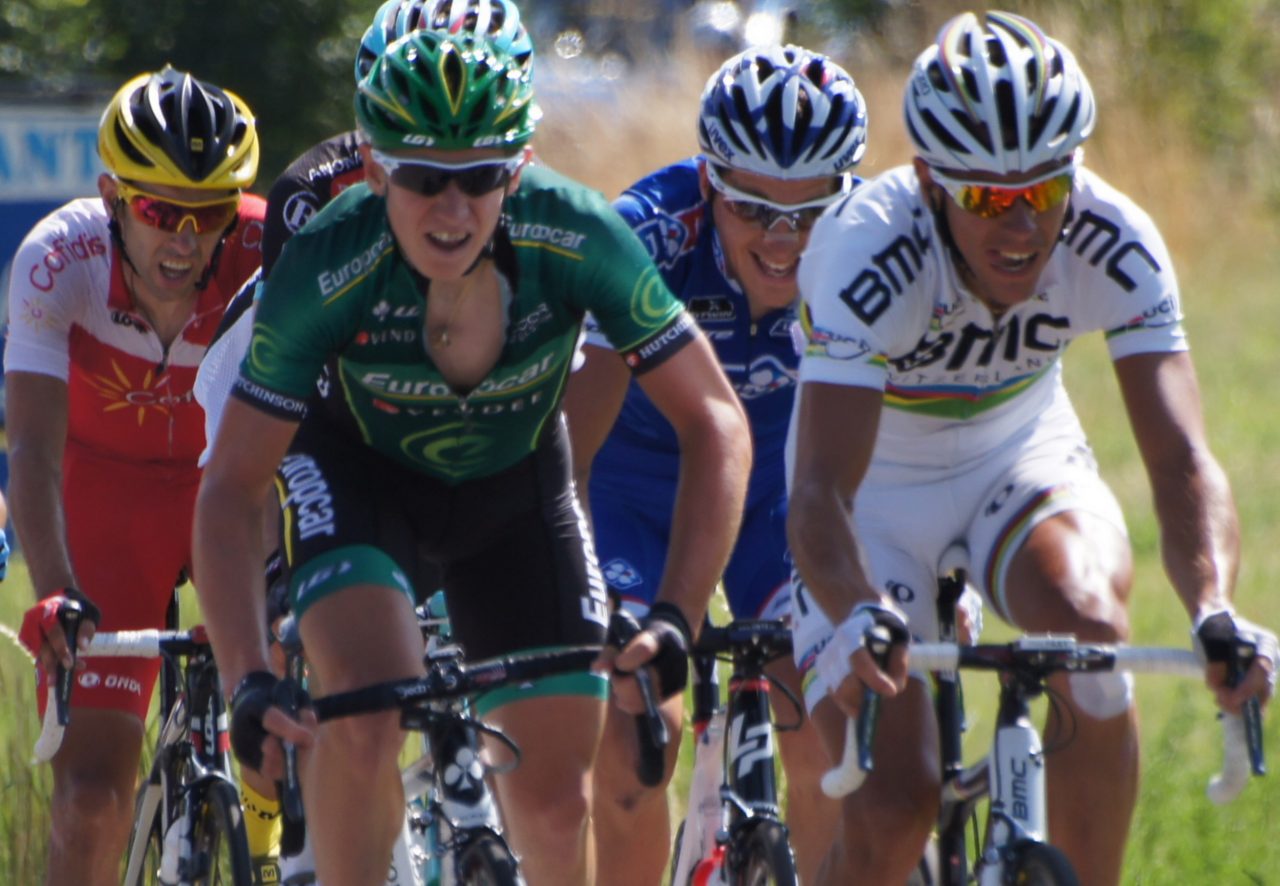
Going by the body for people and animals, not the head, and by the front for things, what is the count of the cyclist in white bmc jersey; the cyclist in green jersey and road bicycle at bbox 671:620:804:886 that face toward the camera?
3

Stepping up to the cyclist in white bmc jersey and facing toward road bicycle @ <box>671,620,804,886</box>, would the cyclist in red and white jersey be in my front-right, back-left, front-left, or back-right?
front-left

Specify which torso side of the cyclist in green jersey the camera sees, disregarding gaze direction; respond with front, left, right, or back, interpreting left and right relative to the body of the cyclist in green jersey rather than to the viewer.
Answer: front

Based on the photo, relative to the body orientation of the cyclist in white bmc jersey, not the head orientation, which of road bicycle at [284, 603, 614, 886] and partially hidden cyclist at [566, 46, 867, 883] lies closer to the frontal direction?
the road bicycle

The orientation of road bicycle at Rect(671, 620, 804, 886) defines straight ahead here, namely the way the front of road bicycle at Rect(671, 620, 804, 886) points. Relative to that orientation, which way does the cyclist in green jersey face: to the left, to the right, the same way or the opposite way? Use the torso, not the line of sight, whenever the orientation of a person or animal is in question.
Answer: the same way

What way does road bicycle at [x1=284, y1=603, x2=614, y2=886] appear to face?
toward the camera

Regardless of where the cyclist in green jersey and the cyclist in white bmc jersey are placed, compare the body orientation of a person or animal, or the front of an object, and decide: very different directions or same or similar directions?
same or similar directions

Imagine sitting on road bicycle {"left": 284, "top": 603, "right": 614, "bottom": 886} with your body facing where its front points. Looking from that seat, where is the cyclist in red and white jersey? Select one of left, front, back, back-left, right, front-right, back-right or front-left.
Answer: back-right

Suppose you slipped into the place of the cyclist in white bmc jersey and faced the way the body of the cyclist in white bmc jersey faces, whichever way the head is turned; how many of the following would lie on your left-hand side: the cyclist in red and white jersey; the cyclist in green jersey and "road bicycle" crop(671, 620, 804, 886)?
0

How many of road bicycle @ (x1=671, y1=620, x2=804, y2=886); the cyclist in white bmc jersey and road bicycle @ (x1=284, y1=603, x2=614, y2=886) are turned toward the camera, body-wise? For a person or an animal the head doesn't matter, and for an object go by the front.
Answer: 3

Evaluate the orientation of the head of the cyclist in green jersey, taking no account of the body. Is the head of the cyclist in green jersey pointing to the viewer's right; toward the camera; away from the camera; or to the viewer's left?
toward the camera

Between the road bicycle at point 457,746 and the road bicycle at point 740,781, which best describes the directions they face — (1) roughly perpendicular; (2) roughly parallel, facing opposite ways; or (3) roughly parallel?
roughly parallel
